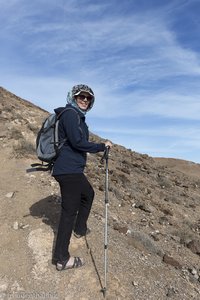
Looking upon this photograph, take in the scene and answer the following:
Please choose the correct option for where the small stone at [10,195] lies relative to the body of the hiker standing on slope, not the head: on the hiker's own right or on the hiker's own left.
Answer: on the hiker's own left

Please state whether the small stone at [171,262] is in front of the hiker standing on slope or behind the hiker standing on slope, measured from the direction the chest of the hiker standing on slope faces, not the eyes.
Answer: in front

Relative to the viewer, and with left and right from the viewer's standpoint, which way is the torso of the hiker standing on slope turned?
facing to the right of the viewer

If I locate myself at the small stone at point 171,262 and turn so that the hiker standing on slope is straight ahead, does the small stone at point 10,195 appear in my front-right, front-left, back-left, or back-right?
front-right

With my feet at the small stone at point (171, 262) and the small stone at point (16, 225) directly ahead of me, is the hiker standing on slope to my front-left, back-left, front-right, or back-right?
front-left
